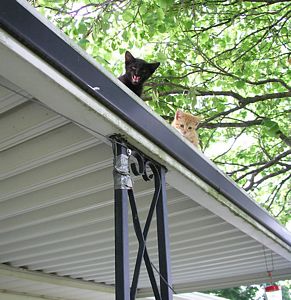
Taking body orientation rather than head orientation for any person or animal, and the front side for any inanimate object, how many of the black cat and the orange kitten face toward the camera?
2

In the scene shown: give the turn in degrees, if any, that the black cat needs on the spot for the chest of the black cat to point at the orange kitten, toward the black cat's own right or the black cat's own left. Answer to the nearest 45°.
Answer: approximately 135° to the black cat's own left

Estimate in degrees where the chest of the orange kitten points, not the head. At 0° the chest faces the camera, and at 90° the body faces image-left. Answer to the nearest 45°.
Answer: approximately 0°
